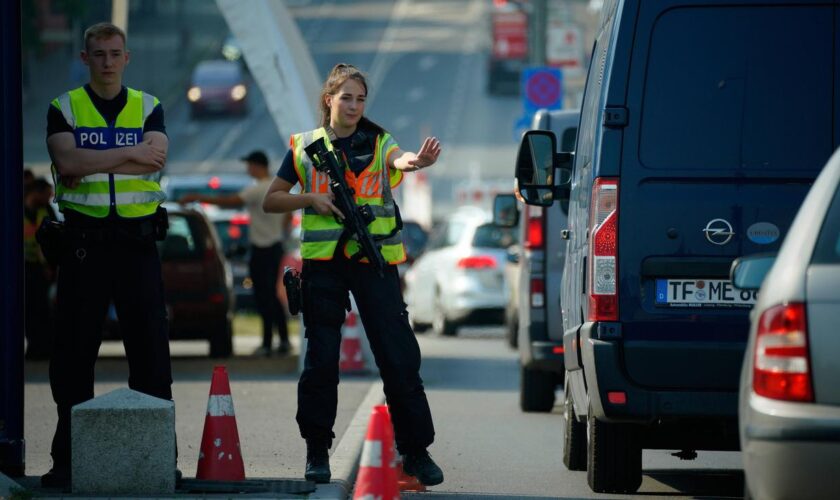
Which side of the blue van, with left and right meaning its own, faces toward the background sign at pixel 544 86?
front

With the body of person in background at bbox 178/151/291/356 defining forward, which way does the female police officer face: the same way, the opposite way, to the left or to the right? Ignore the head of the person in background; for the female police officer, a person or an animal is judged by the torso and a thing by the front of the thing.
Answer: to the left

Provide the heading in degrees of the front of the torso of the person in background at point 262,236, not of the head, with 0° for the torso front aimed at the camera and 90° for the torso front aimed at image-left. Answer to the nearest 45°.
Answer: approximately 90°

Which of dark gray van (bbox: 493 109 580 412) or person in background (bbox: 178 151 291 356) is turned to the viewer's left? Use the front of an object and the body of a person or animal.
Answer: the person in background

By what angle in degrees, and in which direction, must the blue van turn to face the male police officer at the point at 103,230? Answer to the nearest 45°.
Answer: approximately 90° to its left

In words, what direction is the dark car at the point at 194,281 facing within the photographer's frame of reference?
facing away from the viewer

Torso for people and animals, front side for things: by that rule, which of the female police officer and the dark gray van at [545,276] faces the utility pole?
the dark gray van

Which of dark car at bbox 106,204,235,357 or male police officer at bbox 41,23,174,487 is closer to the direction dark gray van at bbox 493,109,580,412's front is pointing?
the dark car

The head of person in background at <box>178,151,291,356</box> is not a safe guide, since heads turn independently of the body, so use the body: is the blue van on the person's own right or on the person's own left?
on the person's own left

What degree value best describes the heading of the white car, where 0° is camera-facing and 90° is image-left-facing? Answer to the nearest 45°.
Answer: approximately 135°

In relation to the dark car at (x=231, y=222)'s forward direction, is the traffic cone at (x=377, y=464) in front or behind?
behind

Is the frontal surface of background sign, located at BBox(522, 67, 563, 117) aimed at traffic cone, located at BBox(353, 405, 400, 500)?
yes

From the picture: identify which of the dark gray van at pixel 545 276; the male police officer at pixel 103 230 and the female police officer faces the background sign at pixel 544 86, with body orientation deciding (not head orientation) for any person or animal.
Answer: the dark gray van

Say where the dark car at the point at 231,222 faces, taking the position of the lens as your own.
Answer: facing away from the viewer
